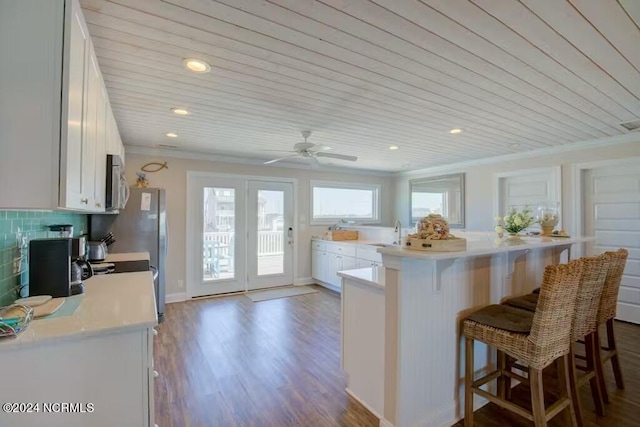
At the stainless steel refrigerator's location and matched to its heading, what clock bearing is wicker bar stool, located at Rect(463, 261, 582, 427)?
The wicker bar stool is roughly at 2 o'clock from the stainless steel refrigerator.

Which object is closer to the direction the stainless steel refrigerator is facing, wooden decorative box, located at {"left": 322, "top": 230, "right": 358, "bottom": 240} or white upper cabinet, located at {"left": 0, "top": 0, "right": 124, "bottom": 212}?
the wooden decorative box

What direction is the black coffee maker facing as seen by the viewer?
to the viewer's right

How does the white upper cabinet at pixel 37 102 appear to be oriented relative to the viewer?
to the viewer's right

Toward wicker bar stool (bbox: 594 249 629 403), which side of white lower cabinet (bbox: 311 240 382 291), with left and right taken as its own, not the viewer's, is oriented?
left

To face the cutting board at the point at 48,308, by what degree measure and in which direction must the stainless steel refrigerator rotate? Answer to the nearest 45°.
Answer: approximately 90° to its right

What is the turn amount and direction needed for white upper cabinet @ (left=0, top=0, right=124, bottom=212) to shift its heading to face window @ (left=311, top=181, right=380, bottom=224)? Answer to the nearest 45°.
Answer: approximately 45° to its left

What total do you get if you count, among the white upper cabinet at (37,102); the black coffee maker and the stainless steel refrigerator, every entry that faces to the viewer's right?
3

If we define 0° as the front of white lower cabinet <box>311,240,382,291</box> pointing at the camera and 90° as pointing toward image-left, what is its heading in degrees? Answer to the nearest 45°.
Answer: approximately 45°

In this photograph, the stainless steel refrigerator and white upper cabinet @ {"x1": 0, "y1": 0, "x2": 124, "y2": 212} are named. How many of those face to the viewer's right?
2

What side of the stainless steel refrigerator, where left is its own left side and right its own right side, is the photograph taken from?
right
